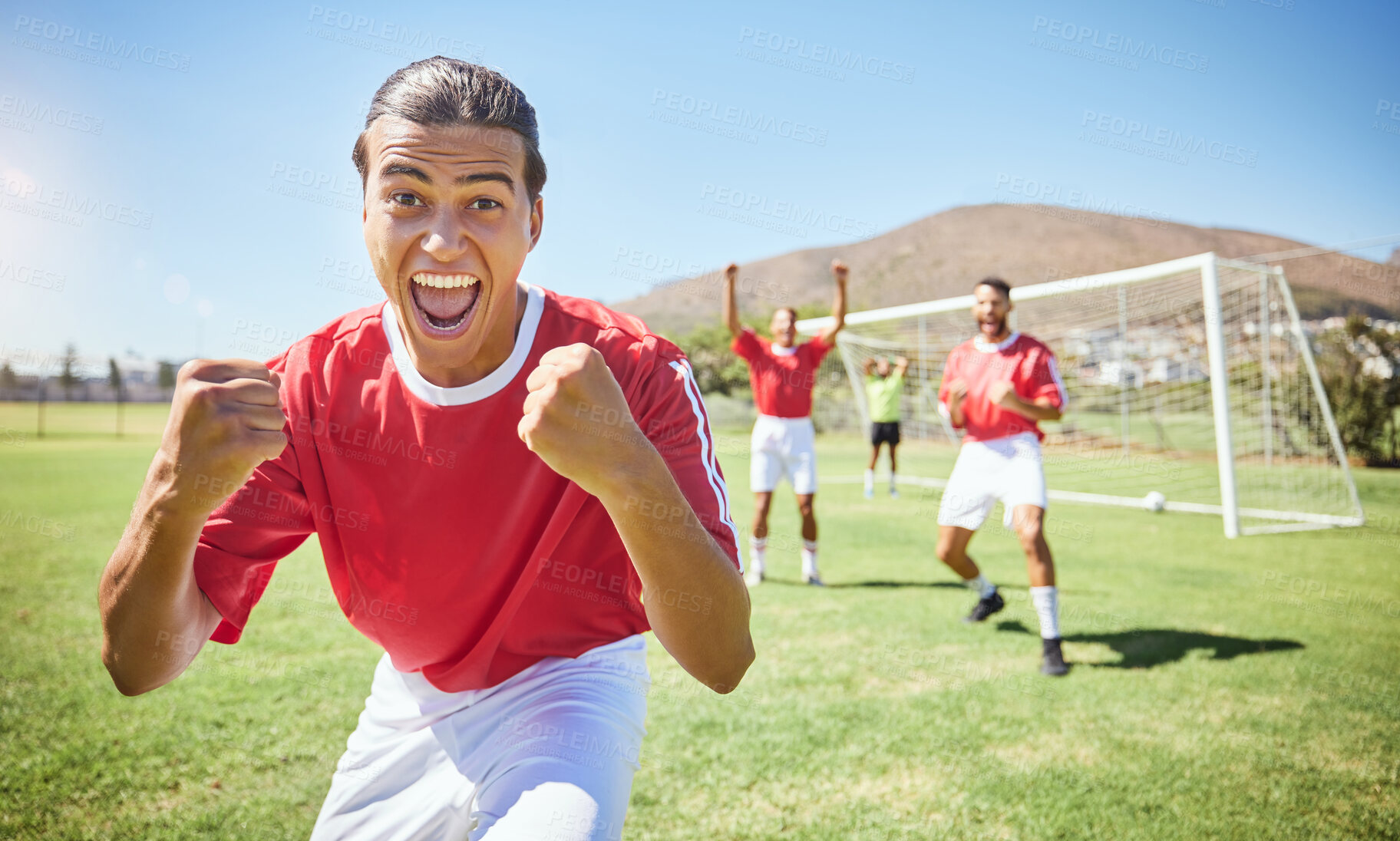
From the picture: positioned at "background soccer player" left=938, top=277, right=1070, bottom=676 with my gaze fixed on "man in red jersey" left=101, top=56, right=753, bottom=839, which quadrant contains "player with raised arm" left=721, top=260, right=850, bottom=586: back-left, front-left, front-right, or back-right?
back-right

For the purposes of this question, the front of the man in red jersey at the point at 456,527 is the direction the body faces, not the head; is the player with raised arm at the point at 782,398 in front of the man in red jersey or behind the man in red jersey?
behind

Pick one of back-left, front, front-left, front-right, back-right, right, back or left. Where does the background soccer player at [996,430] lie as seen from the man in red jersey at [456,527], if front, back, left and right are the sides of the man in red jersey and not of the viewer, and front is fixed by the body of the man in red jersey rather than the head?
back-left

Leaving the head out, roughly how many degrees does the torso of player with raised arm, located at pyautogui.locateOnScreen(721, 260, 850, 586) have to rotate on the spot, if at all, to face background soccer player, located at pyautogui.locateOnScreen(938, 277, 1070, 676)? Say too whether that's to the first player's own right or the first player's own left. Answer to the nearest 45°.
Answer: approximately 45° to the first player's own left

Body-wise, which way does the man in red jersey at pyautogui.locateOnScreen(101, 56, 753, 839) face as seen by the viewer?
toward the camera

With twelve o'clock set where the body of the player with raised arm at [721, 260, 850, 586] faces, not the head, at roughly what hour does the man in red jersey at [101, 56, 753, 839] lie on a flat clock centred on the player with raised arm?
The man in red jersey is roughly at 12 o'clock from the player with raised arm.

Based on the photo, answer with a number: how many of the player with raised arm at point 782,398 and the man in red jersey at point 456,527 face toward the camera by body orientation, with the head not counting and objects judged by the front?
2

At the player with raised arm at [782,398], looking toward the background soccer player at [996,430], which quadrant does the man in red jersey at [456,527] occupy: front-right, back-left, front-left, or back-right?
front-right

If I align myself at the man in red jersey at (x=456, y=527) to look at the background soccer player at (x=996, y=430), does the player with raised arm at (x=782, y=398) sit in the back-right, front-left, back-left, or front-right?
front-left

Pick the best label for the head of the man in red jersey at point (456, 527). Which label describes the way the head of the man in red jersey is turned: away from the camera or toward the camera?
toward the camera
